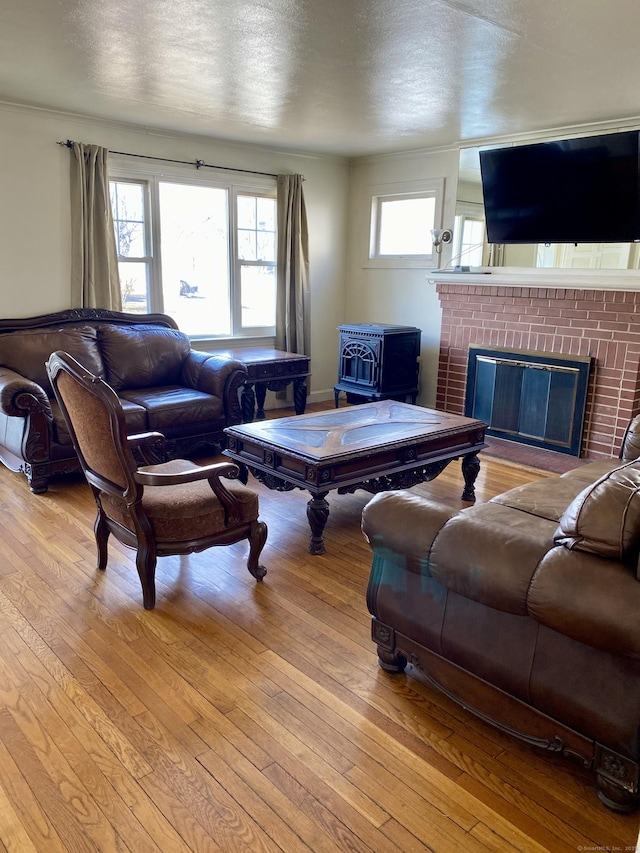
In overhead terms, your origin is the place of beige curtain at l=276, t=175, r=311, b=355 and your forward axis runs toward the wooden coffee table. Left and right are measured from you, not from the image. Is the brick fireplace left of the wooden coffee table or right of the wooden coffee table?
left

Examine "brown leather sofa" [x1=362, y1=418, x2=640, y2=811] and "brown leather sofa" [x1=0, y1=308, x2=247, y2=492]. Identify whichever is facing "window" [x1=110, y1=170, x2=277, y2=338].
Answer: "brown leather sofa" [x1=362, y1=418, x2=640, y2=811]

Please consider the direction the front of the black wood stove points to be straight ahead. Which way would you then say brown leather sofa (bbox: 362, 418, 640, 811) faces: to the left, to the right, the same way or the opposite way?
to the right

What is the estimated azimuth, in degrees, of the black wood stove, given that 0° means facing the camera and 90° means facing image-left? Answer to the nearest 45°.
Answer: approximately 45°

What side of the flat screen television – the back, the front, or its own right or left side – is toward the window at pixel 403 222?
right

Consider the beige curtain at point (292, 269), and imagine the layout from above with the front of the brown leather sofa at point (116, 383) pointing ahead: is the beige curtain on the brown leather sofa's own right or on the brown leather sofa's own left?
on the brown leather sofa's own left
